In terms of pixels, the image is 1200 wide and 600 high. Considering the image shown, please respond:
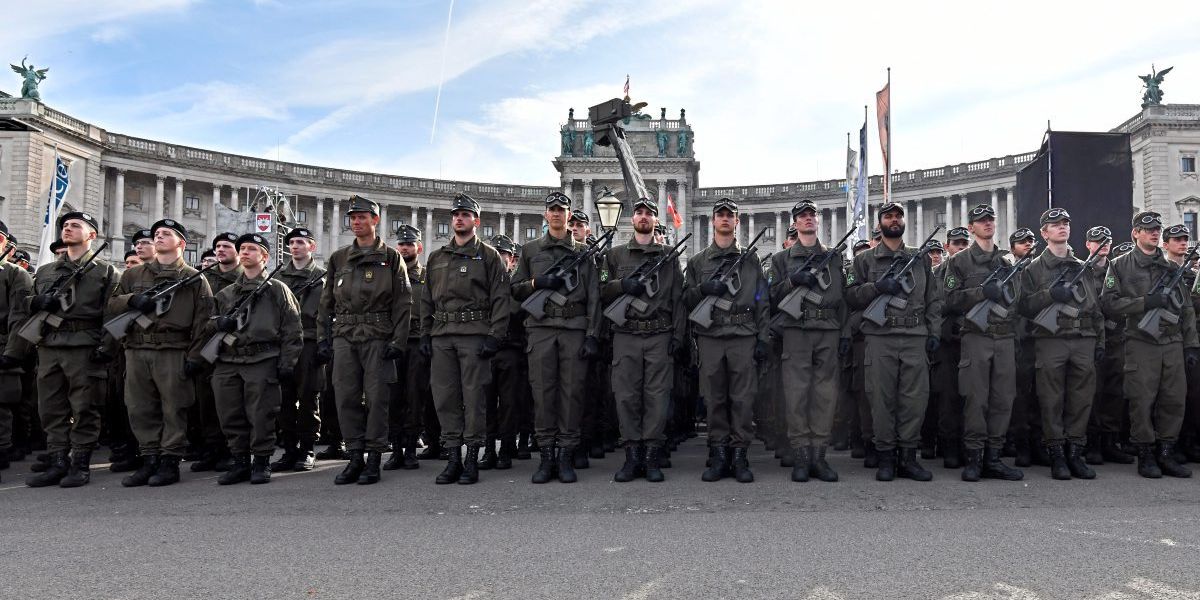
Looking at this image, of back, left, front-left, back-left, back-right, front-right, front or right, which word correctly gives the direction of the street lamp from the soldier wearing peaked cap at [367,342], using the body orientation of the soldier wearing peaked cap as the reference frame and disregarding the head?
back-left

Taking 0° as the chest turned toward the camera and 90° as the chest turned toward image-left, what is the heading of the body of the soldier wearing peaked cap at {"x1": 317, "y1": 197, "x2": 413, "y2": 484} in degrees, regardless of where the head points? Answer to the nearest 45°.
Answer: approximately 0°
